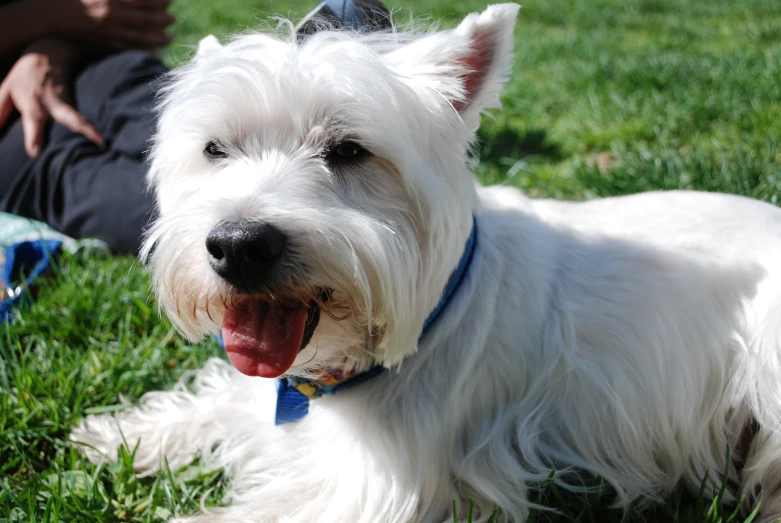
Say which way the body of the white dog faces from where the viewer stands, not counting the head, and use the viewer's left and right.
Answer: facing the viewer and to the left of the viewer
